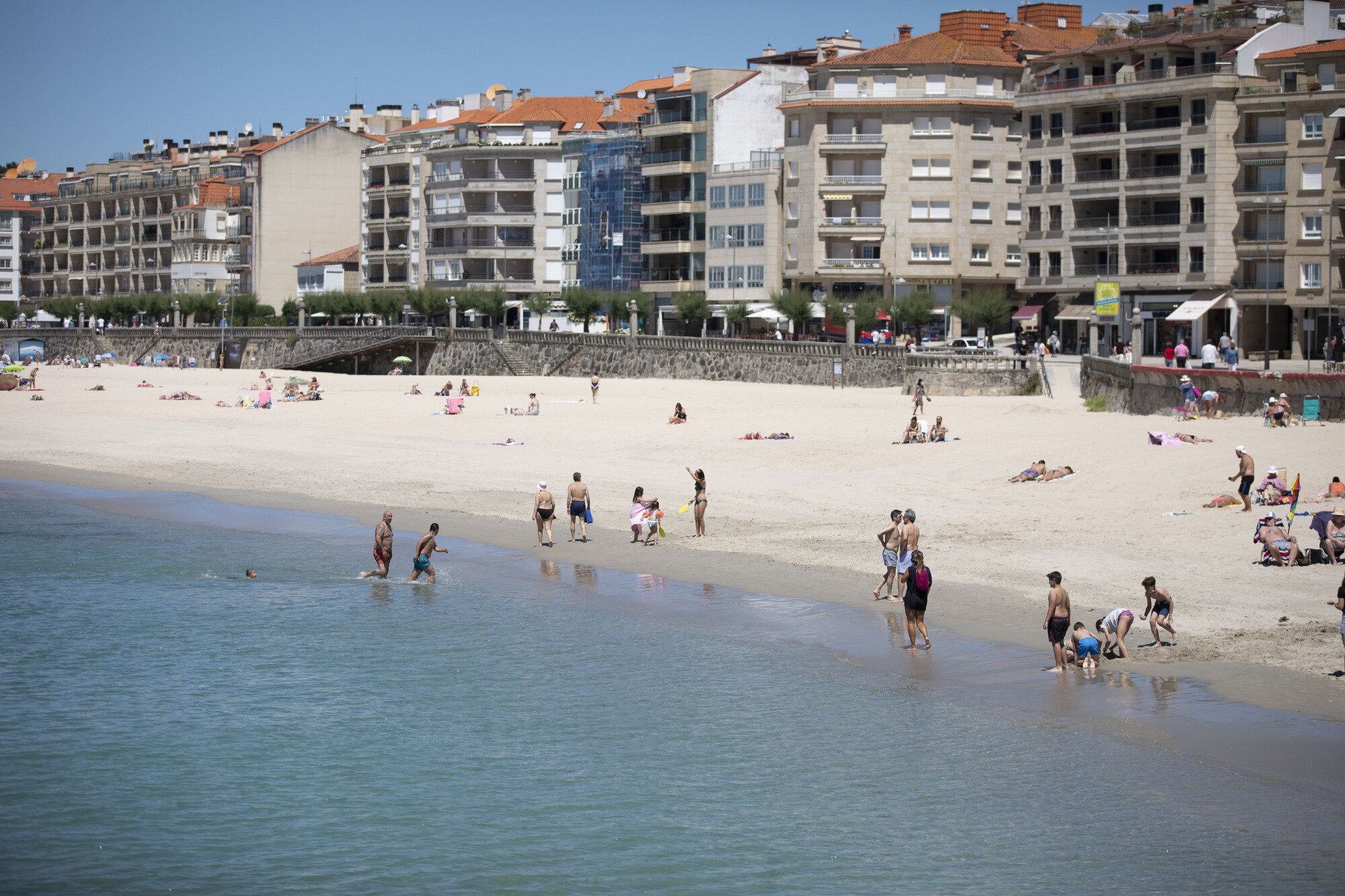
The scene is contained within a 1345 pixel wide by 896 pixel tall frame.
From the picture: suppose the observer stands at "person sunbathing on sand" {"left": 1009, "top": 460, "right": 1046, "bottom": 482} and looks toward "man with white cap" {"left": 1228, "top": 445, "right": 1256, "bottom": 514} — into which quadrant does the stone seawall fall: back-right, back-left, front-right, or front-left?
back-left

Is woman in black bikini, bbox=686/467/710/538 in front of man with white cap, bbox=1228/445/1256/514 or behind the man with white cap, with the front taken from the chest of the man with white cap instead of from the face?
in front

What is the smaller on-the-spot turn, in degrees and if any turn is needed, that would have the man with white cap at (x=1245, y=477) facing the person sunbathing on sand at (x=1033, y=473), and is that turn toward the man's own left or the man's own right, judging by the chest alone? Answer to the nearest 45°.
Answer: approximately 45° to the man's own right

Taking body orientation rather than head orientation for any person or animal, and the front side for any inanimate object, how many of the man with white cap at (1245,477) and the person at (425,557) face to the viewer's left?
1

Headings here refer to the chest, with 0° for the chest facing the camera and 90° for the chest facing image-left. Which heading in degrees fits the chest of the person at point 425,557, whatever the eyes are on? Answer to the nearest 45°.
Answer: approximately 270°

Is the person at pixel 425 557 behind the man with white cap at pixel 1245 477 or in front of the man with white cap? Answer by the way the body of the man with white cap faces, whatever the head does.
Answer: in front

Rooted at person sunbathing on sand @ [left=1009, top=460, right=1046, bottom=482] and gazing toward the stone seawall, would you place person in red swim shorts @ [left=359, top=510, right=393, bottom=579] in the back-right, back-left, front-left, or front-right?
back-left
